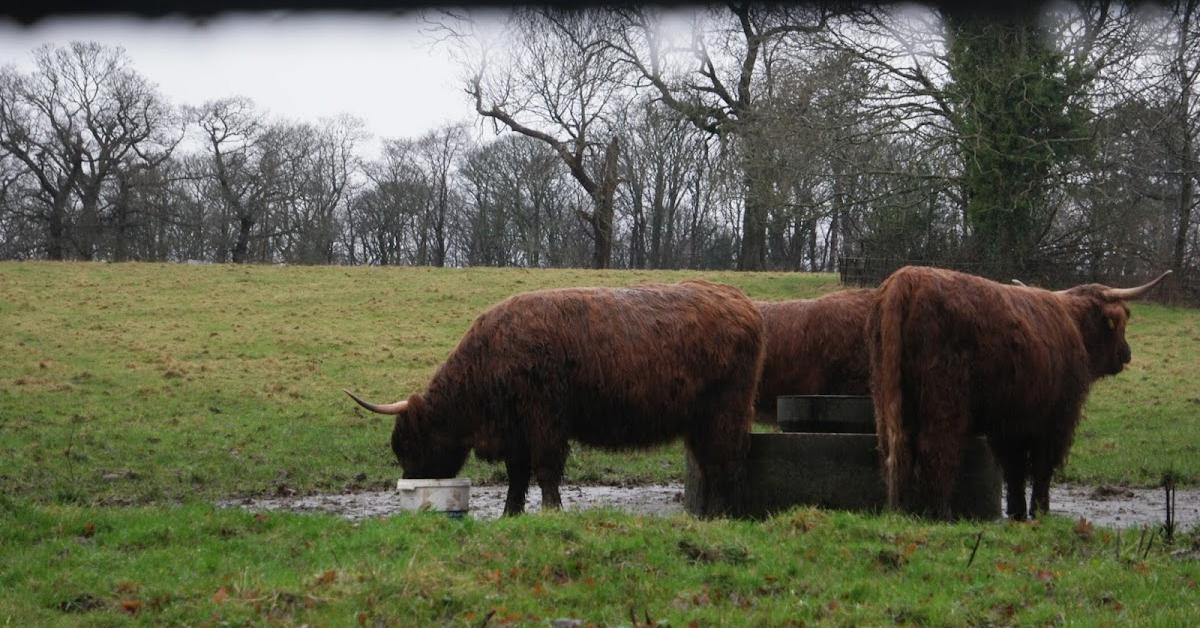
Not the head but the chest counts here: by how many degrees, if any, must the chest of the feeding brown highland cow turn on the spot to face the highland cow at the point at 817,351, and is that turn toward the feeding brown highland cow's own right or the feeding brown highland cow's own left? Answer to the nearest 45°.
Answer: approximately 135° to the feeding brown highland cow's own right

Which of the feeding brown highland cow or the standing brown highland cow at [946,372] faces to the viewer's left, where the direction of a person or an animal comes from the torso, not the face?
the feeding brown highland cow

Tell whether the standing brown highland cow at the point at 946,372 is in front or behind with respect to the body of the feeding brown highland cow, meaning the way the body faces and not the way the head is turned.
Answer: behind

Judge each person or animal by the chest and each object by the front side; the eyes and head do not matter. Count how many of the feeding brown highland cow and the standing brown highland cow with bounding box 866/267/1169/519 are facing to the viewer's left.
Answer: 1

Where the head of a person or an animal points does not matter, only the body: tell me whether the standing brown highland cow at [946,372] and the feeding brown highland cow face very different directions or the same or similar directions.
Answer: very different directions

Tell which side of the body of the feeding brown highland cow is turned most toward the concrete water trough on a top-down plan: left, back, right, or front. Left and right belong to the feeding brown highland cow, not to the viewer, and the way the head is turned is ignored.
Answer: back

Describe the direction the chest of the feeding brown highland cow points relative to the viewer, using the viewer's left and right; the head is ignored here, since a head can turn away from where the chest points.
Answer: facing to the left of the viewer

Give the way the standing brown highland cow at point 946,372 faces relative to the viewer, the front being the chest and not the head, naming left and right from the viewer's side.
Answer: facing away from the viewer and to the right of the viewer

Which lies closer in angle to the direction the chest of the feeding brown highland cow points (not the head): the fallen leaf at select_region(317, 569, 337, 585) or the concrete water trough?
the fallen leaf

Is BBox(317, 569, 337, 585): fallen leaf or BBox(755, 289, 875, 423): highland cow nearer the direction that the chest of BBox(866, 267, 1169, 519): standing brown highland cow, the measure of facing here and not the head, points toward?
the highland cow

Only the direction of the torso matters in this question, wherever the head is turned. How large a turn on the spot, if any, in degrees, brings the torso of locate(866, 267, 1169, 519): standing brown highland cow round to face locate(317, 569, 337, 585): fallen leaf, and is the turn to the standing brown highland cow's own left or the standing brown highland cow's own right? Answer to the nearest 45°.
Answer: approximately 180°
